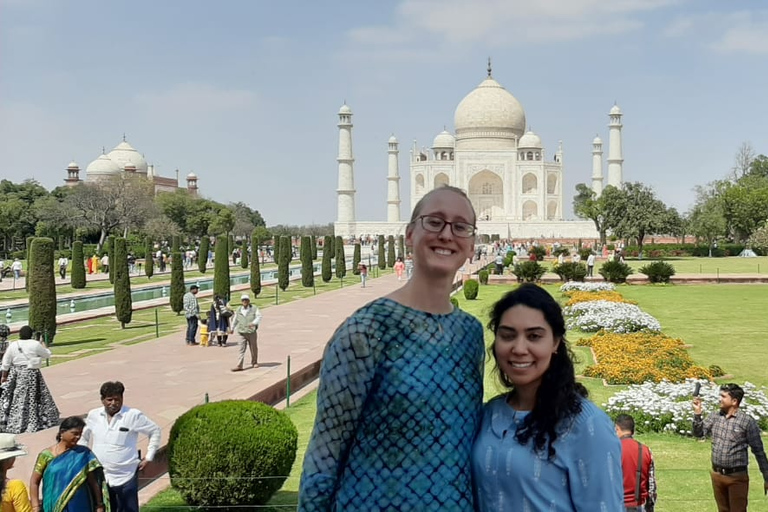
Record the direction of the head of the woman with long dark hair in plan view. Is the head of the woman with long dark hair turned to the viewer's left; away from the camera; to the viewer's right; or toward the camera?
toward the camera

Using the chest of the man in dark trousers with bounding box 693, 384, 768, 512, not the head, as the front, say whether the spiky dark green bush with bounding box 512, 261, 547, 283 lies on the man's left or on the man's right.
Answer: on the man's right

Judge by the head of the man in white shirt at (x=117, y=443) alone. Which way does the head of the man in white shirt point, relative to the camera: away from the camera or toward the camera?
toward the camera

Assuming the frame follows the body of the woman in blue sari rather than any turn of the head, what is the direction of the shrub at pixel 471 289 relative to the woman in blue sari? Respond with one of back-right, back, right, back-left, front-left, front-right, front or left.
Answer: back-left

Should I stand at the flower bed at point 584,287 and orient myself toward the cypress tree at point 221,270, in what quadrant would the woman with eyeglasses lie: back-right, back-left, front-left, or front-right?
front-left

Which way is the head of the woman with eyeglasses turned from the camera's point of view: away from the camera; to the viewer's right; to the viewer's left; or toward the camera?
toward the camera

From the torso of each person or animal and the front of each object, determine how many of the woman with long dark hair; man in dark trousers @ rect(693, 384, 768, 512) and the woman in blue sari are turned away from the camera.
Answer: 0

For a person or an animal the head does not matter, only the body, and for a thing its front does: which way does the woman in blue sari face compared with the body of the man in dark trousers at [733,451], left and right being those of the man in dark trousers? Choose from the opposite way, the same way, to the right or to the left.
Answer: to the left

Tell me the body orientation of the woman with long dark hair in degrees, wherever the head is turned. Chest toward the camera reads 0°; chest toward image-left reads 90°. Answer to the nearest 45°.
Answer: approximately 45°

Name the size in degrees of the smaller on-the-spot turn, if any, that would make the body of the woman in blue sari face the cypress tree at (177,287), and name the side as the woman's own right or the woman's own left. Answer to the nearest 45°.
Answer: approximately 180°

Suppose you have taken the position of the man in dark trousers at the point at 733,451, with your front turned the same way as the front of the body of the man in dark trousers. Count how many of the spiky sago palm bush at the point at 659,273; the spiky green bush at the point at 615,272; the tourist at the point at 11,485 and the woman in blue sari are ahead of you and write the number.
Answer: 2

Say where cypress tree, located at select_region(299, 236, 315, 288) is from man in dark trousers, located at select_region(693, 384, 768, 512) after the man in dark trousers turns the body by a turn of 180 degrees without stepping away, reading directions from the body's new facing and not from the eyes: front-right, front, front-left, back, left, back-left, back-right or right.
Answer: left

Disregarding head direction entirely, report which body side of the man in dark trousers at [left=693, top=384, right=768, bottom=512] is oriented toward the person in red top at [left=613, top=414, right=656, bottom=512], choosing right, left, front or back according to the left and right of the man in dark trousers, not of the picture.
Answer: front

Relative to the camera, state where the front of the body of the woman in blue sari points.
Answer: toward the camera
